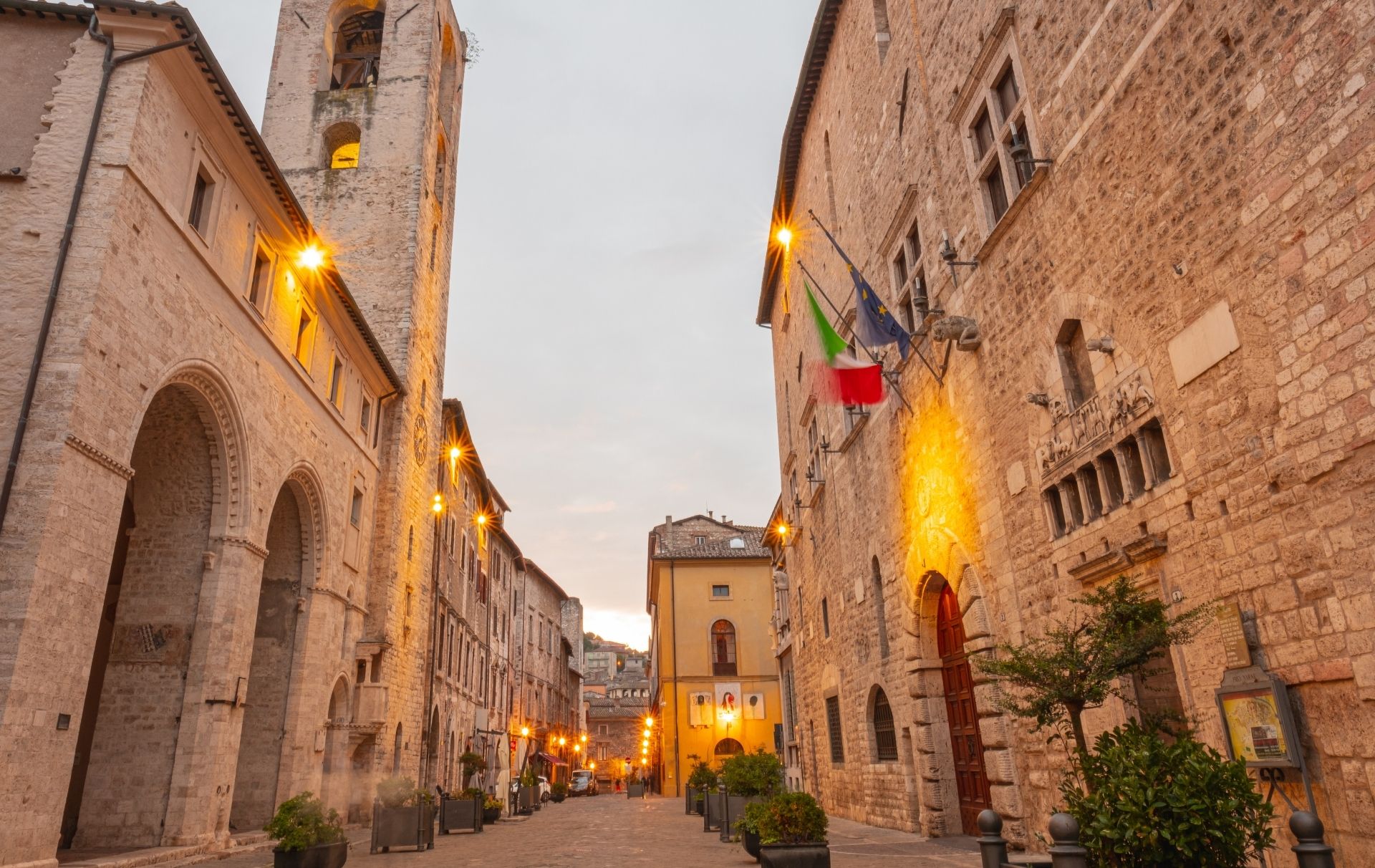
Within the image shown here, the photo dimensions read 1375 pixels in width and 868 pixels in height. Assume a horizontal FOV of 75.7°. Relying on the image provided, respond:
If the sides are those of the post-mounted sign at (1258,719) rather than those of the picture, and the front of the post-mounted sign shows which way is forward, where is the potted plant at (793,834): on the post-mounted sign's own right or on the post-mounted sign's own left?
on the post-mounted sign's own right

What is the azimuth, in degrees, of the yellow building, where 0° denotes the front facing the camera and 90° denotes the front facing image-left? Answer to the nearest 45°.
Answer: approximately 0°

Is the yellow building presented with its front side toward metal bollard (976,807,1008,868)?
yes

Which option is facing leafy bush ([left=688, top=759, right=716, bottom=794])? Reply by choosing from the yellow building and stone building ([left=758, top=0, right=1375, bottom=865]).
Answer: the yellow building

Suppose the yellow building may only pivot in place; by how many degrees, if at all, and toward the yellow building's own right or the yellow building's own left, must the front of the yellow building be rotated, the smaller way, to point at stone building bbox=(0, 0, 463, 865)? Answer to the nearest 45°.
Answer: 0° — it already faces it

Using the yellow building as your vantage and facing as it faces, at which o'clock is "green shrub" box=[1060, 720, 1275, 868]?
The green shrub is roughly at 12 o'clock from the yellow building.

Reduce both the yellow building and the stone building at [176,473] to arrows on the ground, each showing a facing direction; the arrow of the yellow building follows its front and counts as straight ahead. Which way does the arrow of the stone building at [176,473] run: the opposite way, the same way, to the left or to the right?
to the left

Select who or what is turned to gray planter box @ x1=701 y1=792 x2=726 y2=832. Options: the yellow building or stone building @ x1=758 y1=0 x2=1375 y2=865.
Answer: the yellow building

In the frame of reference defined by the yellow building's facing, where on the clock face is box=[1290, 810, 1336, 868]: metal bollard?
The metal bollard is roughly at 12 o'clock from the yellow building.

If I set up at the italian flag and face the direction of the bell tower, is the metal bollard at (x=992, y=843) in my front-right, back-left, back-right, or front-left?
back-left
